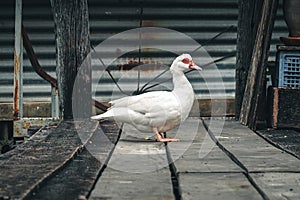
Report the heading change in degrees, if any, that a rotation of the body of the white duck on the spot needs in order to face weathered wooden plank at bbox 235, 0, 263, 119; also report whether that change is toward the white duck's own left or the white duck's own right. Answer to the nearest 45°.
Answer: approximately 45° to the white duck's own left

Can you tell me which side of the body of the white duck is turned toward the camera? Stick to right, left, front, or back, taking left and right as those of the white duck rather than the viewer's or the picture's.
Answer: right

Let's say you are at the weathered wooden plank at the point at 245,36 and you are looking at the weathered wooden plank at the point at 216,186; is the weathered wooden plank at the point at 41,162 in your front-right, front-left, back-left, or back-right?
front-right

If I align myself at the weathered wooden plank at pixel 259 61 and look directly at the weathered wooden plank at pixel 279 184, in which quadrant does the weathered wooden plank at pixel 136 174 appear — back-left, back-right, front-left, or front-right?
front-right

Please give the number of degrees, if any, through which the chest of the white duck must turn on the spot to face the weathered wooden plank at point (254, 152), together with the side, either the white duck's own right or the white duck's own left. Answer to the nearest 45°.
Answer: approximately 45° to the white duck's own right

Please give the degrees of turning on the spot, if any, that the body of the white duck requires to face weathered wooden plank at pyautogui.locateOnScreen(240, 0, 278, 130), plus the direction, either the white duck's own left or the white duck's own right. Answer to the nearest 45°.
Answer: approximately 45° to the white duck's own left

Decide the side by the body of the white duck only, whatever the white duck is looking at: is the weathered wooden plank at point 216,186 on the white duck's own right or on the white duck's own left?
on the white duck's own right

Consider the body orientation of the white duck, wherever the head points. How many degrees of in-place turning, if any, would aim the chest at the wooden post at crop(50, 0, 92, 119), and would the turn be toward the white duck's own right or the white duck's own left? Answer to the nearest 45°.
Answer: approximately 135° to the white duck's own left

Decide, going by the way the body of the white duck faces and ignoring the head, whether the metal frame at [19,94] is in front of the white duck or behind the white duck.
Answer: behind

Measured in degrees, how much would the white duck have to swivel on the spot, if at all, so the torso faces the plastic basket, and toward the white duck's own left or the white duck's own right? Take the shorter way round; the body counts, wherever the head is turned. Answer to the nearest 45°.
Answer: approximately 45° to the white duck's own left

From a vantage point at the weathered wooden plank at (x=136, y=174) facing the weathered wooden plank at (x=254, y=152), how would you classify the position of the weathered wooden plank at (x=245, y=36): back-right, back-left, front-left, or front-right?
front-left
